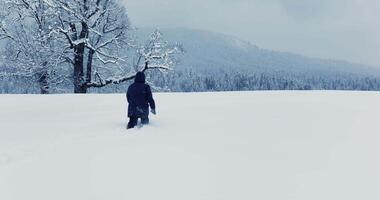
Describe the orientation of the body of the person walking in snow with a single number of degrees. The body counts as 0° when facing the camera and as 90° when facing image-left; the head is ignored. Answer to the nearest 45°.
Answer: approximately 180°

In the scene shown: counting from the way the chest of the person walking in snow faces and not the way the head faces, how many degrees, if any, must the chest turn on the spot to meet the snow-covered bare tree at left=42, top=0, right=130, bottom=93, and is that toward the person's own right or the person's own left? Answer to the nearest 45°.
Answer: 0° — they already face it

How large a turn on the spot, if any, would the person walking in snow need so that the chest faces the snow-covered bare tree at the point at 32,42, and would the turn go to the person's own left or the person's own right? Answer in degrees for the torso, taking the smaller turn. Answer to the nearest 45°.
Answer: approximately 45° to the person's own left

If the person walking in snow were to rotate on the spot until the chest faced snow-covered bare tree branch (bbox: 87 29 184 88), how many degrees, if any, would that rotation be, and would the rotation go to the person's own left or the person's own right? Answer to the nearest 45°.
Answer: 0° — they already face it
